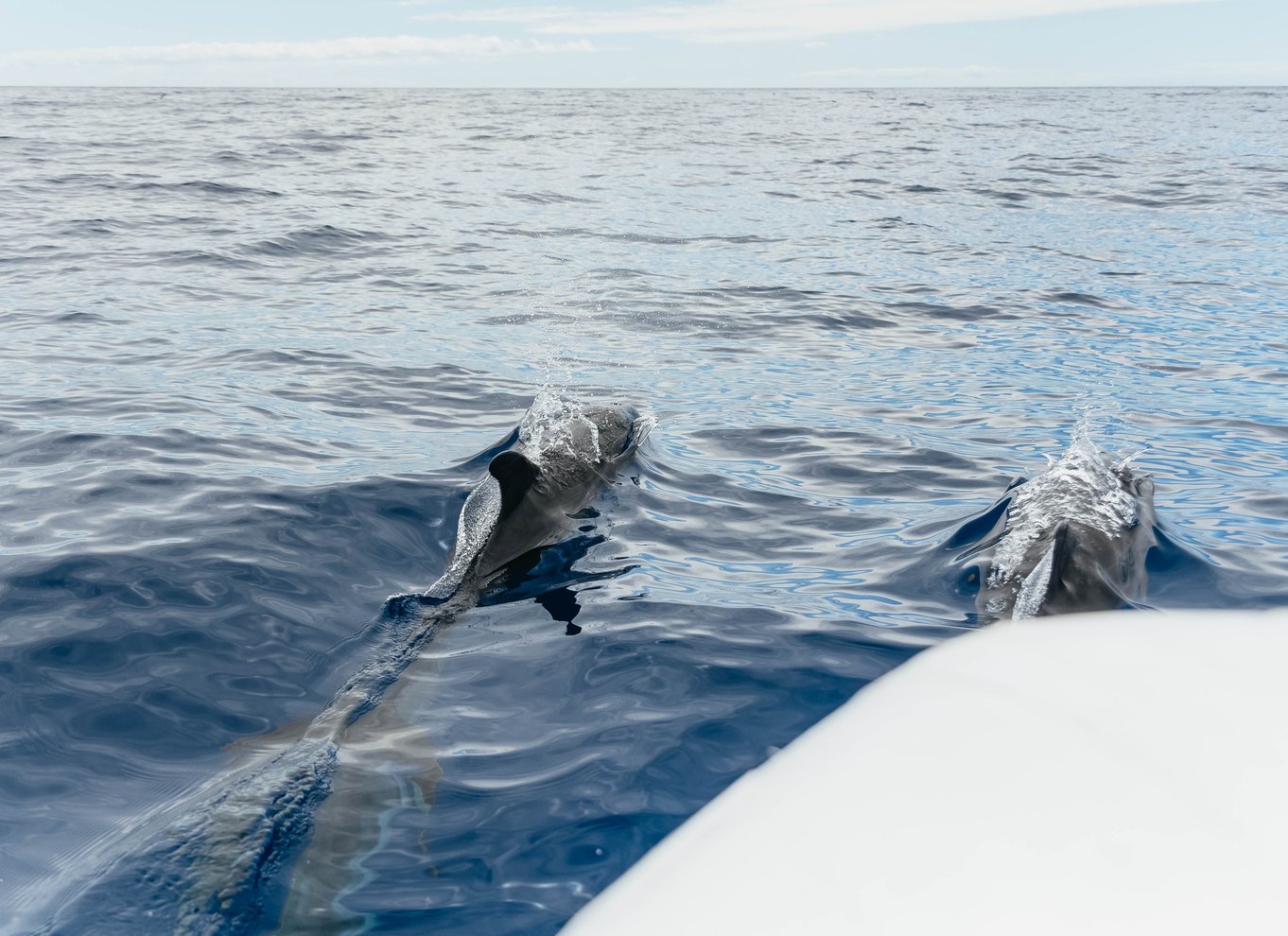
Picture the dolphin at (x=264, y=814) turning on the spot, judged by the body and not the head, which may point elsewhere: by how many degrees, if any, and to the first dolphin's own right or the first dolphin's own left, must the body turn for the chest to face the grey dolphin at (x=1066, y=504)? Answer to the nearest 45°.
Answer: approximately 45° to the first dolphin's own right

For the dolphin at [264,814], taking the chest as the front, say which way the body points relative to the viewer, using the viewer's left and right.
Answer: facing away from the viewer and to the right of the viewer

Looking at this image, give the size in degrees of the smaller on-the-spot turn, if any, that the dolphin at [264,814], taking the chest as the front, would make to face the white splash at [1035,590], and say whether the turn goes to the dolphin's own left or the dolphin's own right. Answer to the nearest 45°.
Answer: approximately 45° to the dolphin's own right

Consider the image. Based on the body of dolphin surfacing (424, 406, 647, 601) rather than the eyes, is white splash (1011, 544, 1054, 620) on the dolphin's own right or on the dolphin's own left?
on the dolphin's own right

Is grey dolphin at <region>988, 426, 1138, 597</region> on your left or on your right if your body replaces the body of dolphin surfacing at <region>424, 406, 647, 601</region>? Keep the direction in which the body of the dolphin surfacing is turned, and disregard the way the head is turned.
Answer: on your right
